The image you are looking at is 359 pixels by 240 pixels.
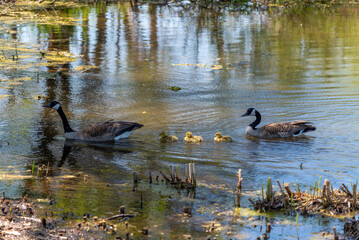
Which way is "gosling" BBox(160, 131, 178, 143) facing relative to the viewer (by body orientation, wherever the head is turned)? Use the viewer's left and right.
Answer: facing to the left of the viewer

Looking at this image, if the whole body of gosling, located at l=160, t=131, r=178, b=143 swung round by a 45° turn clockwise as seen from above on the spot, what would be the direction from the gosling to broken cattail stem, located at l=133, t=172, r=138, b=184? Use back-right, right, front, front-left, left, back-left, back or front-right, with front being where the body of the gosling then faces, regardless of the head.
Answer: back-left

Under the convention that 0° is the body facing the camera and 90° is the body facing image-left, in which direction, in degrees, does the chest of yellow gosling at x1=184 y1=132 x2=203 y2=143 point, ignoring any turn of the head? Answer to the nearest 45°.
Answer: approximately 90°

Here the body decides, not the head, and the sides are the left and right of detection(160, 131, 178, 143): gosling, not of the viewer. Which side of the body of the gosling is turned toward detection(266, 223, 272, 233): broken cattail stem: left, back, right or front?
left

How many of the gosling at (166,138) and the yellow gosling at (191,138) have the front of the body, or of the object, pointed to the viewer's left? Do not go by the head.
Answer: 2

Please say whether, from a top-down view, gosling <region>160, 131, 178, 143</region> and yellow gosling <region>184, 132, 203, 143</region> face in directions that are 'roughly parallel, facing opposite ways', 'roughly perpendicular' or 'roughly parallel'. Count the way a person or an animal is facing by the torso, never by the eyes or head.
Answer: roughly parallel

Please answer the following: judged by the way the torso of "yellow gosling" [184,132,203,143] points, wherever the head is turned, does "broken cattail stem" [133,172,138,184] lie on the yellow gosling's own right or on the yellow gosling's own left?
on the yellow gosling's own left
